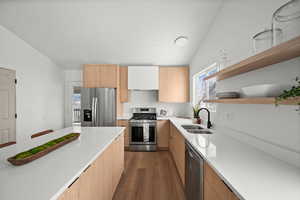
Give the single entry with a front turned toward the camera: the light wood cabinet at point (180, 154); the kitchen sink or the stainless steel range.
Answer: the stainless steel range

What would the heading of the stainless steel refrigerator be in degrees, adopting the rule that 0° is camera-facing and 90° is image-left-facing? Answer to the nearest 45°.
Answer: approximately 0°

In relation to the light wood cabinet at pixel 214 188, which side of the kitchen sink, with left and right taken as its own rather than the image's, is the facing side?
left

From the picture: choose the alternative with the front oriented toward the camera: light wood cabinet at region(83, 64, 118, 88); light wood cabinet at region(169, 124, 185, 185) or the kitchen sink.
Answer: light wood cabinet at region(83, 64, 118, 88)

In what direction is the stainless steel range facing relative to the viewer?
toward the camera

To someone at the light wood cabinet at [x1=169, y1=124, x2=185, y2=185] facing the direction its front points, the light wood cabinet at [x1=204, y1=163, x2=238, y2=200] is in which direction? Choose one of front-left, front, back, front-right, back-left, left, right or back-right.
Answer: left

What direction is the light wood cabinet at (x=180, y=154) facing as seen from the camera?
to the viewer's left

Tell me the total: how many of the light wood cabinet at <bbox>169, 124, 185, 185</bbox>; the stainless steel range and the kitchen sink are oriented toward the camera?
1

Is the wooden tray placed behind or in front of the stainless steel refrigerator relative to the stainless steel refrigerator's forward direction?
in front

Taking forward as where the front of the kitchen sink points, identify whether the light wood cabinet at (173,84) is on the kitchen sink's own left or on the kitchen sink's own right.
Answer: on the kitchen sink's own right

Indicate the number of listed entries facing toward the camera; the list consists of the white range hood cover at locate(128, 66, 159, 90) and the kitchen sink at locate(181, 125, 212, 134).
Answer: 1
